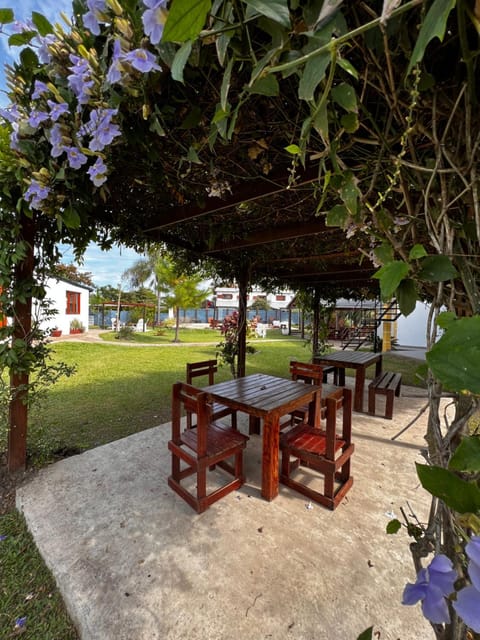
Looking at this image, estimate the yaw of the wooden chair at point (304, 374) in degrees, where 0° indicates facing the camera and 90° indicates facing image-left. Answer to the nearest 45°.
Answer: approximately 45°

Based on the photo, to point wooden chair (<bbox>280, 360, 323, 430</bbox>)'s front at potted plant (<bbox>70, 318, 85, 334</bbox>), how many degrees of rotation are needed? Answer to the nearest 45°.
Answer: approximately 90° to its right

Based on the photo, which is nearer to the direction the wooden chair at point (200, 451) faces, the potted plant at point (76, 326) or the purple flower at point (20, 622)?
the potted plant

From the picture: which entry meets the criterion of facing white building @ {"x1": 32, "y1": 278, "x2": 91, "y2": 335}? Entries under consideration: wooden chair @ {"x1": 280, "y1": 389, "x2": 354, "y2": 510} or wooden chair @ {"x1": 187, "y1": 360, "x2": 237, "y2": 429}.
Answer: wooden chair @ {"x1": 280, "y1": 389, "x2": 354, "y2": 510}

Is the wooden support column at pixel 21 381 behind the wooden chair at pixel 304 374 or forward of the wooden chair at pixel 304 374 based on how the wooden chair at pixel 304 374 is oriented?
forward

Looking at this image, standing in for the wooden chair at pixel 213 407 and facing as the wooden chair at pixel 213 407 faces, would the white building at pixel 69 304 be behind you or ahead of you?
behind

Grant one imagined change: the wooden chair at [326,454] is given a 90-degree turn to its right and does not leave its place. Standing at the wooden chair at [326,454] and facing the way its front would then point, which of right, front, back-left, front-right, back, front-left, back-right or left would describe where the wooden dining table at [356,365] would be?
front-left

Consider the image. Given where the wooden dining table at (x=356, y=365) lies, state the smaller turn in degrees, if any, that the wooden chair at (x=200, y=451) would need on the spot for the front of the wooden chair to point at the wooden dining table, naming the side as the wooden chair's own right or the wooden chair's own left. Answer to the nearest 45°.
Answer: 0° — it already faces it

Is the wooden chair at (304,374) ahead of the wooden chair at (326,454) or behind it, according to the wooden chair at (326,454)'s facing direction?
ahead

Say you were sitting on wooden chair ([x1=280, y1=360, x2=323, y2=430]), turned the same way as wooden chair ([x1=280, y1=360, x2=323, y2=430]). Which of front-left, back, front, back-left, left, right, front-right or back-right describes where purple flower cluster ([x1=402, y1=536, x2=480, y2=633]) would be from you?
front-left

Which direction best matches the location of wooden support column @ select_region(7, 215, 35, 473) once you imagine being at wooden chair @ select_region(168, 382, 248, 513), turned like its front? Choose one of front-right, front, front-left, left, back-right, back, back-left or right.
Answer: back-left

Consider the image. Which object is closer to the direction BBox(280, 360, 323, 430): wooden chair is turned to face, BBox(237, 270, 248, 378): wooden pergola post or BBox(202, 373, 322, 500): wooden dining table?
the wooden dining table

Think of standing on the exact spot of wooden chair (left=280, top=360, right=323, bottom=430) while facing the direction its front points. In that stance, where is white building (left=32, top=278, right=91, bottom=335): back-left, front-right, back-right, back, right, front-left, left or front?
right

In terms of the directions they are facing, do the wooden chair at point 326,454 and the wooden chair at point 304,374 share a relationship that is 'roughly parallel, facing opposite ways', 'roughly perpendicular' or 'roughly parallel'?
roughly perpendicular

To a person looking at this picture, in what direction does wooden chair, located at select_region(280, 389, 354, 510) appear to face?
facing away from the viewer and to the left of the viewer

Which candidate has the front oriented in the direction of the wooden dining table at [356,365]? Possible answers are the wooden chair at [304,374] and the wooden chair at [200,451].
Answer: the wooden chair at [200,451]

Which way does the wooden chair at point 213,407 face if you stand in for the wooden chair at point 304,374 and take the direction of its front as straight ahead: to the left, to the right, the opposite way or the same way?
to the left

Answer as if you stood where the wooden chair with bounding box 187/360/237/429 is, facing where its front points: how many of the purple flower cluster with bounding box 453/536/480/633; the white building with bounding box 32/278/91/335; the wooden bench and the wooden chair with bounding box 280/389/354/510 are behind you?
1
